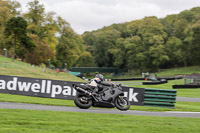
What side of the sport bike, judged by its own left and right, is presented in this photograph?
right

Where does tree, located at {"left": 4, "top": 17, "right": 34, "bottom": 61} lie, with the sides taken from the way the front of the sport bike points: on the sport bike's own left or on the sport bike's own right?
on the sport bike's own left

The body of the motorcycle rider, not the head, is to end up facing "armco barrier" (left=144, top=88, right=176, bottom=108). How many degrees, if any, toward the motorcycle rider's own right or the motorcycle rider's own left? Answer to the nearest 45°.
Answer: approximately 45° to the motorcycle rider's own left

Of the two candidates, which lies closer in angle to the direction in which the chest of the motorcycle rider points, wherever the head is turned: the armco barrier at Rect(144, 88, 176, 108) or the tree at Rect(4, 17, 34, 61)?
the armco barrier

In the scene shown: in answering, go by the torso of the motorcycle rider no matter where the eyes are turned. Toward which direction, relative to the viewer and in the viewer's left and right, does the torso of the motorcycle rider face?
facing to the right of the viewer
